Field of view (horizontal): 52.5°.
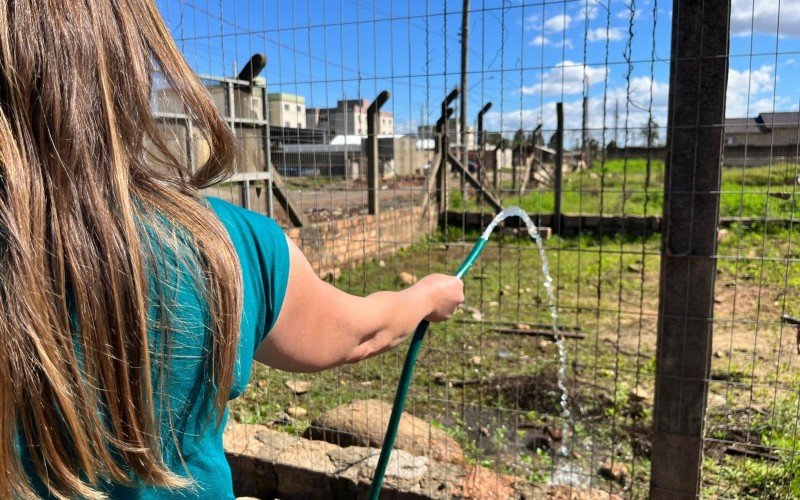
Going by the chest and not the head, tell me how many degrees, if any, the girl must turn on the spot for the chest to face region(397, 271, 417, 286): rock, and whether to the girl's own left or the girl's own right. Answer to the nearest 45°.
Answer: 0° — they already face it

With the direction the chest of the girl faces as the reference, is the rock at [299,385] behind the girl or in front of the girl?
in front

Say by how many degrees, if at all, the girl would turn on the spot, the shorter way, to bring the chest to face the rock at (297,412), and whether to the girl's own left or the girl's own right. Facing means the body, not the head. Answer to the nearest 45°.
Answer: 0° — they already face it

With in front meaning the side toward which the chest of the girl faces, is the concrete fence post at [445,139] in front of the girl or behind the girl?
in front

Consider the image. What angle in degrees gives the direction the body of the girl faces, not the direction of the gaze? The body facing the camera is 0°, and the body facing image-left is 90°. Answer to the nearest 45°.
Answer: approximately 180°

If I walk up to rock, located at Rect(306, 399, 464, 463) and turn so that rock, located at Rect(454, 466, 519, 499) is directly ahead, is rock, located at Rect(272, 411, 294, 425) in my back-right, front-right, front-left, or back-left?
back-right

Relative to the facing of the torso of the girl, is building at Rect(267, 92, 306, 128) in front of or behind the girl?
in front

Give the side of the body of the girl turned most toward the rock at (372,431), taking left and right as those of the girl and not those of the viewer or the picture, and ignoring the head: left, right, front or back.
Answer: front

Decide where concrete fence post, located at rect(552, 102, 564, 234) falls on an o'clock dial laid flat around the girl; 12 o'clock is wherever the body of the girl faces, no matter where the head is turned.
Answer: The concrete fence post is roughly at 1 o'clock from the girl.

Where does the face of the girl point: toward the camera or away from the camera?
away from the camera
